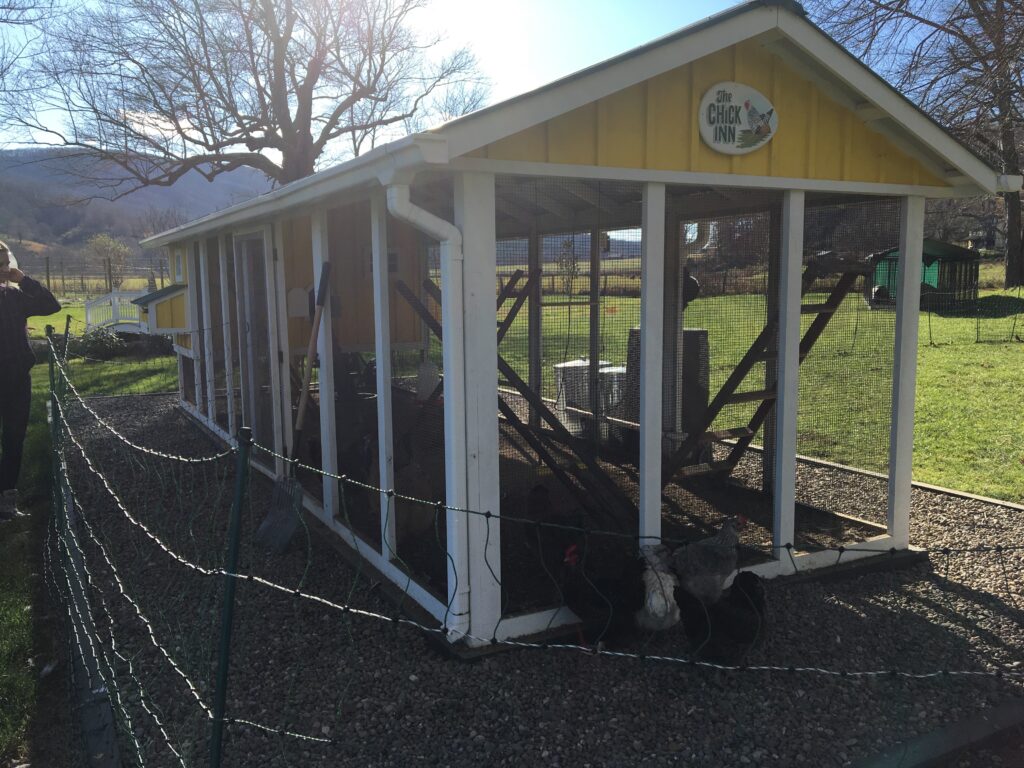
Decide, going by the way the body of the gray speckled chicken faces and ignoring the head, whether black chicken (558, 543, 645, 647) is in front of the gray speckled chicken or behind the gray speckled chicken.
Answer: behind

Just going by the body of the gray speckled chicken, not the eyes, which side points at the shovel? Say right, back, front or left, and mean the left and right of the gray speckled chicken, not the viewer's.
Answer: back

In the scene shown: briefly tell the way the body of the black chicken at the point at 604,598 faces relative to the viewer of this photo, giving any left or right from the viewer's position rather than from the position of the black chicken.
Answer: facing to the left of the viewer

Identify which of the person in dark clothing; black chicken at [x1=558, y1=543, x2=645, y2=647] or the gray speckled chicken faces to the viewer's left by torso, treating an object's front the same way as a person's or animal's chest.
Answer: the black chicken

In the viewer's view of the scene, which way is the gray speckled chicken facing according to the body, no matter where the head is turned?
to the viewer's right
